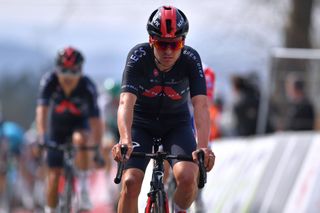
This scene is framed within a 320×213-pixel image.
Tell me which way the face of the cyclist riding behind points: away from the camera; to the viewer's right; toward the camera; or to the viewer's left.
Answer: toward the camera

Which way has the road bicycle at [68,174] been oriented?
toward the camera

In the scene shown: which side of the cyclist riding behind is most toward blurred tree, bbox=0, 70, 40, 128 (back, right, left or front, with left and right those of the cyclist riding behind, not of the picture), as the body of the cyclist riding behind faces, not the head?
back

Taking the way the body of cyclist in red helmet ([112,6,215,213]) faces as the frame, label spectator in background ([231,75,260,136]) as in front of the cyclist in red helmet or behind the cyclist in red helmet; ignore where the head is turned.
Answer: behind

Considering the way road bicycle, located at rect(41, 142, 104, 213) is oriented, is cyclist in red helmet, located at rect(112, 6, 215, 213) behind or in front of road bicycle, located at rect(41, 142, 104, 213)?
in front

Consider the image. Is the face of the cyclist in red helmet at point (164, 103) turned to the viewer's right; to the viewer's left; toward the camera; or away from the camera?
toward the camera

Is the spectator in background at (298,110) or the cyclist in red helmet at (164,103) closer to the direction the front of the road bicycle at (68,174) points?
the cyclist in red helmet

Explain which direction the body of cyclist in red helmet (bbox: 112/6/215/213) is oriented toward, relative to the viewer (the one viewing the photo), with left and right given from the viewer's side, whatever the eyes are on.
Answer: facing the viewer

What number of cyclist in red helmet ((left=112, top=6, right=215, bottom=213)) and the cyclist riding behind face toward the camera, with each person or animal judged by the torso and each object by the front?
2

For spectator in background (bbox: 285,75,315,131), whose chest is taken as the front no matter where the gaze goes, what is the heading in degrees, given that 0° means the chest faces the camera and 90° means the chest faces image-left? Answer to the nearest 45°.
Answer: approximately 90°

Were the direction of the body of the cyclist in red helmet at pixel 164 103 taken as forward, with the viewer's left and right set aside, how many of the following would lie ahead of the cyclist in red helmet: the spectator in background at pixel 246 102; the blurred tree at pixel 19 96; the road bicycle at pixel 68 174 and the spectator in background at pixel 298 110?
0

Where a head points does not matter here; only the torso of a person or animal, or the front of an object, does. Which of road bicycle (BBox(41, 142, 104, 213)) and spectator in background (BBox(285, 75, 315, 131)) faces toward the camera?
the road bicycle

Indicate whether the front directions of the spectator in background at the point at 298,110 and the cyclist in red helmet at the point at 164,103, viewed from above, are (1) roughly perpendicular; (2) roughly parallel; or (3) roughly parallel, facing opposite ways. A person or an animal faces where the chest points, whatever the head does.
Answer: roughly perpendicular

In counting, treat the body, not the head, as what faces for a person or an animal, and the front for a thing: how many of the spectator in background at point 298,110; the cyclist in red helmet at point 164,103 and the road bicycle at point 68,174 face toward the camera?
2

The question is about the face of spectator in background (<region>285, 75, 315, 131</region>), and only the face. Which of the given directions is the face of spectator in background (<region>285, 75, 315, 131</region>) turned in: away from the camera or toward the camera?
toward the camera
